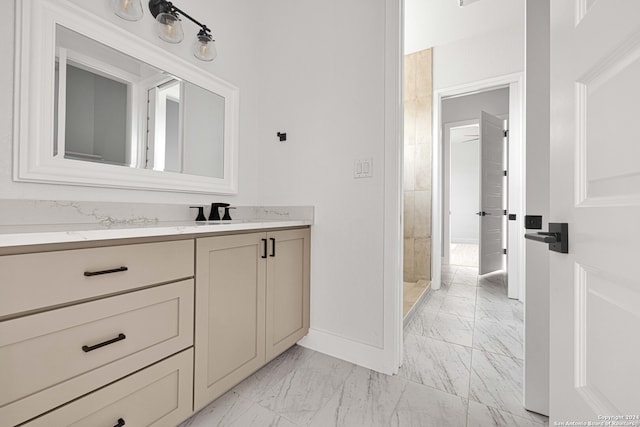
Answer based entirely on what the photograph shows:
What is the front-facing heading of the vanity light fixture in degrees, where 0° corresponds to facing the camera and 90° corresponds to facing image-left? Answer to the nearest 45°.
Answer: approximately 315°

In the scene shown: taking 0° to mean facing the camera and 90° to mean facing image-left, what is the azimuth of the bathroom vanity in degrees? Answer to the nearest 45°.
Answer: approximately 315°

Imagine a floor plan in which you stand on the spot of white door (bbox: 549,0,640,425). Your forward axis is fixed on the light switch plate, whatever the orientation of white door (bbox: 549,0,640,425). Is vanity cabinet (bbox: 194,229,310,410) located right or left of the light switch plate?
left

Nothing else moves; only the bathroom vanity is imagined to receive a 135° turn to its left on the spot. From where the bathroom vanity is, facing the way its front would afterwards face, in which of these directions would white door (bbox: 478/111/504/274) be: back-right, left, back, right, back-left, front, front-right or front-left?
right

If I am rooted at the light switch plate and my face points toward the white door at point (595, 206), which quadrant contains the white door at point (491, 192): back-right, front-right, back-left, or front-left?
back-left

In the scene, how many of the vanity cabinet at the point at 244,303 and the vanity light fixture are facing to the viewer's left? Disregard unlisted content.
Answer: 0

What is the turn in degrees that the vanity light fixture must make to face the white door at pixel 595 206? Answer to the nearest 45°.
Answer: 0° — it already faces it

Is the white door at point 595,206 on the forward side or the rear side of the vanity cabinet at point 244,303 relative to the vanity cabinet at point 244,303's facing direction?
on the forward side
